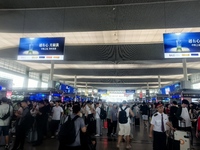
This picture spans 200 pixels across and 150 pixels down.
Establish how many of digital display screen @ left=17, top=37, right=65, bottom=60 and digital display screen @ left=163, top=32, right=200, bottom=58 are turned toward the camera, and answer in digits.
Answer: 2

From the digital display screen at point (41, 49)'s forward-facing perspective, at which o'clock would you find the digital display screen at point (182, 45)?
the digital display screen at point (182, 45) is roughly at 10 o'clock from the digital display screen at point (41, 49).

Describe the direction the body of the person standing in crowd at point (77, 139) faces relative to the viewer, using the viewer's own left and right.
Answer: facing away from the viewer and to the right of the viewer

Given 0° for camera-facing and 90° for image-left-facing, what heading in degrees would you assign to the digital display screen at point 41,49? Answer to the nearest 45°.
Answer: approximately 0°

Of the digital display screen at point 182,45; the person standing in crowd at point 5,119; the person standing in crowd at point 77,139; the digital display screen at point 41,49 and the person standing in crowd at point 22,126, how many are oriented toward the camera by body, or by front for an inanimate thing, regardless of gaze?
2

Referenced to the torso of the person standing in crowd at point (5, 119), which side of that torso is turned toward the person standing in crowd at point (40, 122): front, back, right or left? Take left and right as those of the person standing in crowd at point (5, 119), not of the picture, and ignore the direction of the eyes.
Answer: right

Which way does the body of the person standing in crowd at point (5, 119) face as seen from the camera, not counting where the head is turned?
away from the camera
